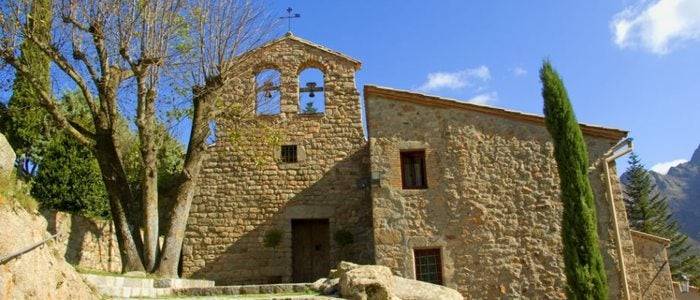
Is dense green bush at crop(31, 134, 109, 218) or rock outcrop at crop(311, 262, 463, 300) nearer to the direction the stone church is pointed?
the rock outcrop

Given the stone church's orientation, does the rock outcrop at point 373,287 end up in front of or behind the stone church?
in front

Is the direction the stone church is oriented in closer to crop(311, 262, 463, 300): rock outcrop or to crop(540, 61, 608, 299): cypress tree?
the rock outcrop

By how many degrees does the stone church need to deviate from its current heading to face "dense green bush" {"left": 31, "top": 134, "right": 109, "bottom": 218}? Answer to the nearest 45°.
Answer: approximately 90° to its right

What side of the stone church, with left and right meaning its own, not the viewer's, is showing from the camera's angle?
front

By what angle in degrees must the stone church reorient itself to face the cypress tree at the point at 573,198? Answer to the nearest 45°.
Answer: approximately 90° to its left

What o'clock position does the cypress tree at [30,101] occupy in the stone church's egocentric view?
The cypress tree is roughly at 3 o'clock from the stone church.
